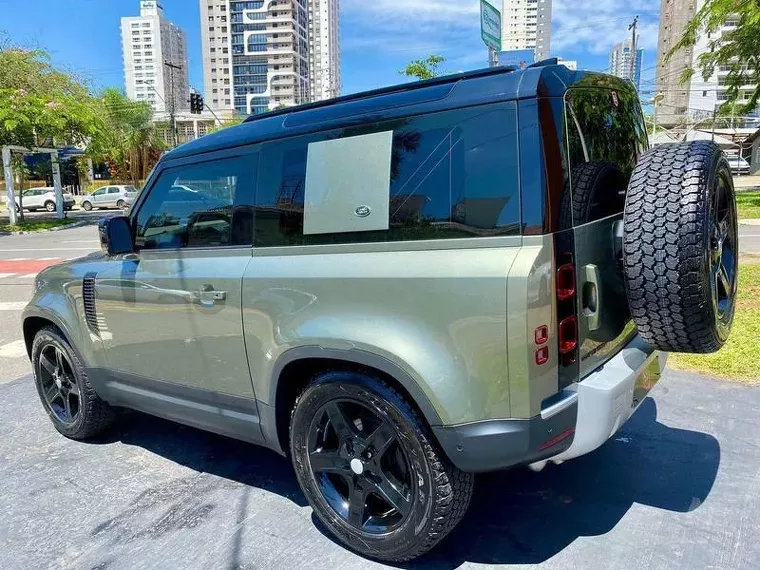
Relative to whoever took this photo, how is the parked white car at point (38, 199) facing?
facing to the left of the viewer

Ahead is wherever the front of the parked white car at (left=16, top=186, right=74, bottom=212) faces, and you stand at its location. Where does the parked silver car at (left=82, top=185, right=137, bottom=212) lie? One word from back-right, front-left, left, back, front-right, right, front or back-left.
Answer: back

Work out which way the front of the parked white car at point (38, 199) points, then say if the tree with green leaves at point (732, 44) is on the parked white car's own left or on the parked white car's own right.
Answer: on the parked white car's own left

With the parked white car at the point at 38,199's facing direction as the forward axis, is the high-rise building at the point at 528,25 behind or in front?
behind

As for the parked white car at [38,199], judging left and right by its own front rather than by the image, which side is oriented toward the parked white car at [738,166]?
back

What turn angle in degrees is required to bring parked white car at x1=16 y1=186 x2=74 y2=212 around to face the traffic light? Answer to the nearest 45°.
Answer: approximately 135° to its left
